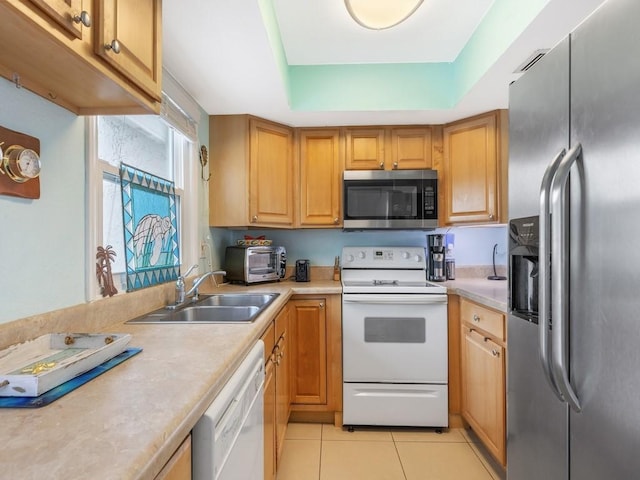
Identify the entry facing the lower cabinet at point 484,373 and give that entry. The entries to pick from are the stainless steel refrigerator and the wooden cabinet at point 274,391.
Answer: the wooden cabinet

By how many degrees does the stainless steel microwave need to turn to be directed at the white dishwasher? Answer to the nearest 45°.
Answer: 0° — it already faces it

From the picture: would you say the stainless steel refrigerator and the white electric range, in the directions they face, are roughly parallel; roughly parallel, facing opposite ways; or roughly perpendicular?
roughly perpendicular

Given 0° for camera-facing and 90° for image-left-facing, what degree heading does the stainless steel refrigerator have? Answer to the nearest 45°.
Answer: approximately 45°

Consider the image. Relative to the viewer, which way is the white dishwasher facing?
to the viewer's right

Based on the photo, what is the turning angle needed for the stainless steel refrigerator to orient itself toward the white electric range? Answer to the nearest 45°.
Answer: approximately 90° to its right

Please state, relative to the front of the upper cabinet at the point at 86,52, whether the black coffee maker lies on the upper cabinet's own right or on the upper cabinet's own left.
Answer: on the upper cabinet's own left
